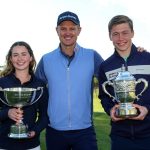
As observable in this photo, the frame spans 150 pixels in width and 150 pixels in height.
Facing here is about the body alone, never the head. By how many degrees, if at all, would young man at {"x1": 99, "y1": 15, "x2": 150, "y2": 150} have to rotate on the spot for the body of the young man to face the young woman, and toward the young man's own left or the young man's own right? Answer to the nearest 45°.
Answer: approximately 90° to the young man's own right

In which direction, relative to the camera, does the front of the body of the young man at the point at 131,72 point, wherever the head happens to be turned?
toward the camera

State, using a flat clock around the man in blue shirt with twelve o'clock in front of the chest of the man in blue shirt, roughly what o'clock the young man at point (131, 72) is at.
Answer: The young man is roughly at 10 o'clock from the man in blue shirt.

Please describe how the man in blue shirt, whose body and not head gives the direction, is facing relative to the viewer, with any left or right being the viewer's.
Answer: facing the viewer

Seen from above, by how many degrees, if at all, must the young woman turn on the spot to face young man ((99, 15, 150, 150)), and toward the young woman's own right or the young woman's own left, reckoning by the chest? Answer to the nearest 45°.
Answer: approximately 90° to the young woman's own left

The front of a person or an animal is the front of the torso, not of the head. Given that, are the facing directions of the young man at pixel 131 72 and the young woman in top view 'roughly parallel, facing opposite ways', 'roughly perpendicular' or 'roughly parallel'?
roughly parallel

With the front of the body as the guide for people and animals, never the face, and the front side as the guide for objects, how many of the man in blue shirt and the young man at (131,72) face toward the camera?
2
